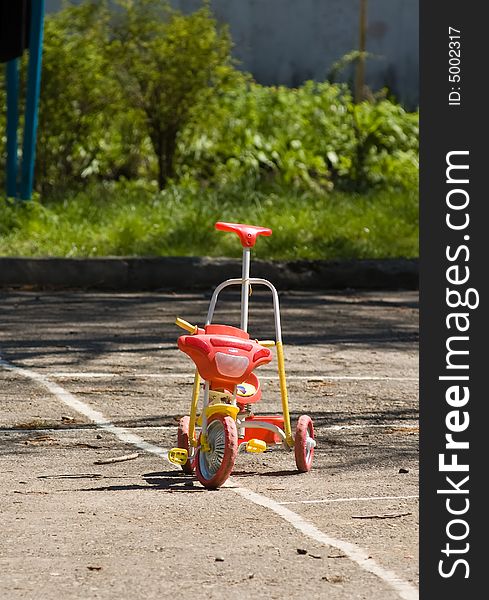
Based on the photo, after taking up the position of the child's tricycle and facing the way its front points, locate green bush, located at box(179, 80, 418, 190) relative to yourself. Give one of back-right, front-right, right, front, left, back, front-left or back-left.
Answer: back

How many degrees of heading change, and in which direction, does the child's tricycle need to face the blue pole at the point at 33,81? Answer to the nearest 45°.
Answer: approximately 180°

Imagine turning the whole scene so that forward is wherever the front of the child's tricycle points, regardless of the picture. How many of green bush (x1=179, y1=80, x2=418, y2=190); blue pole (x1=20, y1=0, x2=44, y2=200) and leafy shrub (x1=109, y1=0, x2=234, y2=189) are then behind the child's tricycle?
3

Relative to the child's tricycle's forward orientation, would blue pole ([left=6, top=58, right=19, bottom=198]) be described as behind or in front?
behind

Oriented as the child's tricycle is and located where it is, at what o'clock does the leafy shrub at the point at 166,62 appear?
The leafy shrub is roughly at 6 o'clock from the child's tricycle.

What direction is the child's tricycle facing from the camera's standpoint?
toward the camera
